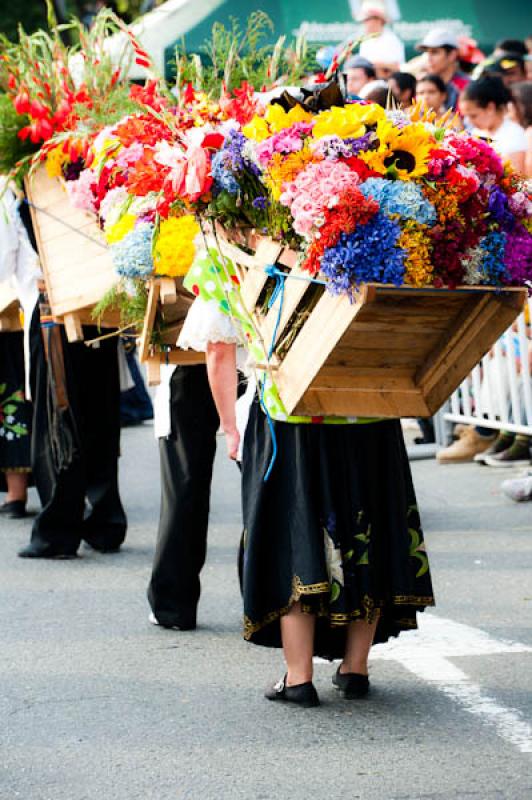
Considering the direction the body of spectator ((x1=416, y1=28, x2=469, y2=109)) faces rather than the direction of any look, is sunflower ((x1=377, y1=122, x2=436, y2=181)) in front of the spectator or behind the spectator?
in front

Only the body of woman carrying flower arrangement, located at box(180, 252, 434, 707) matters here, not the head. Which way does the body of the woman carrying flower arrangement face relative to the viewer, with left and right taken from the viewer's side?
facing away from the viewer and to the left of the viewer

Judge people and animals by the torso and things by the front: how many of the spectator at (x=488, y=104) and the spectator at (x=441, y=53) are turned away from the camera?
0

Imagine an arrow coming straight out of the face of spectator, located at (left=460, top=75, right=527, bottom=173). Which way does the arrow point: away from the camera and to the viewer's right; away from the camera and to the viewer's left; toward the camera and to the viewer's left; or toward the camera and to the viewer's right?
toward the camera and to the viewer's left

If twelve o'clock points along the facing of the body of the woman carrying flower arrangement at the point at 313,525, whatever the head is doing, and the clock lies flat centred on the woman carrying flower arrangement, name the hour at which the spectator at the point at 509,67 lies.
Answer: The spectator is roughly at 2 o'clock from the woman carrying flower arrangement.

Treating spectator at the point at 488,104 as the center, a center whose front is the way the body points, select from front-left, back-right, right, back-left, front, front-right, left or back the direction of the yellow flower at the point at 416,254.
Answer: front-left

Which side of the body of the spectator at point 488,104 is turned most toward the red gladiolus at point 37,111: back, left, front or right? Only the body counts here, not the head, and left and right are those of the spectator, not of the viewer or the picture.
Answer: front

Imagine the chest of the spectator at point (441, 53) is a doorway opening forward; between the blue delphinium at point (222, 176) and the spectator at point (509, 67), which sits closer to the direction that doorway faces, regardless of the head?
the blue delphinium

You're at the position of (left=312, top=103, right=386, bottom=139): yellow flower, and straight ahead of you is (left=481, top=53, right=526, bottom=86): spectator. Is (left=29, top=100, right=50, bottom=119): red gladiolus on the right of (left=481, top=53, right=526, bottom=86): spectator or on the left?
left

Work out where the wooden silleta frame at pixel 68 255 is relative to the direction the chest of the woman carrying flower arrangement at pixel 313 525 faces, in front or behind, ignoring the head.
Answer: in front

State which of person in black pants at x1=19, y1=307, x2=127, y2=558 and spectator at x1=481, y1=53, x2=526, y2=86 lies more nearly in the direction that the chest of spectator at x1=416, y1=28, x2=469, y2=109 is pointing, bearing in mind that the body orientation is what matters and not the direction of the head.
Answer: the person in black pants
